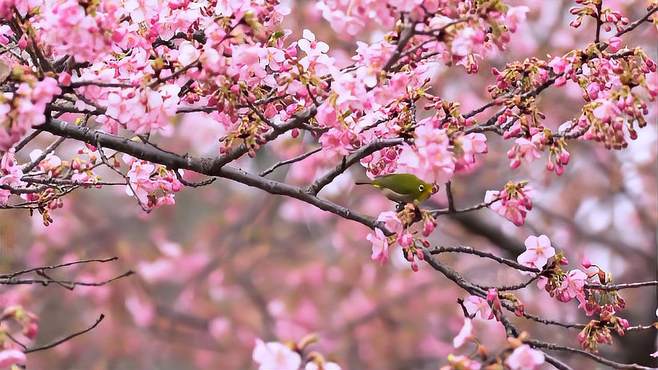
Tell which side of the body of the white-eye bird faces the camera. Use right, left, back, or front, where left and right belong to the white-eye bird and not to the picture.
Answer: right
